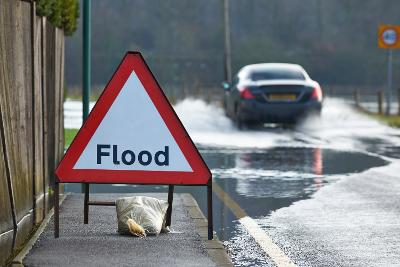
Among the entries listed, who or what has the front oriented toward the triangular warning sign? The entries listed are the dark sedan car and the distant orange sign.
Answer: the distant orange sign

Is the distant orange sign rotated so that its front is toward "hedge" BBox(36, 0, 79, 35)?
yes

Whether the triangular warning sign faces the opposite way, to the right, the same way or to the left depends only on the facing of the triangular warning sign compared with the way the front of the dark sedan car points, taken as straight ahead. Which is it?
the opposite way

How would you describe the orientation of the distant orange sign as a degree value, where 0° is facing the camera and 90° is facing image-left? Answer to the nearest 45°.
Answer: approximately 0°

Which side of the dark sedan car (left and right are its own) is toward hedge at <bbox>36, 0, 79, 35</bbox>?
back

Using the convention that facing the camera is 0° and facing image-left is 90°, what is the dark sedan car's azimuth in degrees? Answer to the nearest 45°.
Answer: approximately 180°

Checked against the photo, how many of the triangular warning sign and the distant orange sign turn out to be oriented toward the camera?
2

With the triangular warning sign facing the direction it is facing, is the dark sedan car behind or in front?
behind

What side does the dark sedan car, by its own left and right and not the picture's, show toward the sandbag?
back

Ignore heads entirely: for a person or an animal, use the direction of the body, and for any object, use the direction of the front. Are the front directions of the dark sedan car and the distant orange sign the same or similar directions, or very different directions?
very different directions
